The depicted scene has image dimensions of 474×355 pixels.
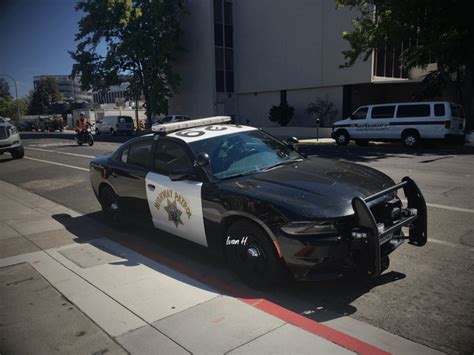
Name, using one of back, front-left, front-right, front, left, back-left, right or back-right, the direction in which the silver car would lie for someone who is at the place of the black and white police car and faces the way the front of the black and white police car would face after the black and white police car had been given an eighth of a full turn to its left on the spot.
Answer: back-left

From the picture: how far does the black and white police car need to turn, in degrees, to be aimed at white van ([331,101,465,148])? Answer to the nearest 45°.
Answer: approximately 90° to its left

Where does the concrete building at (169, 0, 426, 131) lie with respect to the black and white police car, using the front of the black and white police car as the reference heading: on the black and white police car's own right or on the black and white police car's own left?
on the black and white police car's own left

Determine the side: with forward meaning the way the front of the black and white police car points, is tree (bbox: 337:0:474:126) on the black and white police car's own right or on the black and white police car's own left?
on the black and white police car's own left

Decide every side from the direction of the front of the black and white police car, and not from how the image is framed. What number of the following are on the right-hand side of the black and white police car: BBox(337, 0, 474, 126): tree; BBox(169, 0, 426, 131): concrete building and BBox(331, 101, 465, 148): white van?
0

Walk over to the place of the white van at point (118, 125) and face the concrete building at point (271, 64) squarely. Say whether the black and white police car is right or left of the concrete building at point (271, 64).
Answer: right

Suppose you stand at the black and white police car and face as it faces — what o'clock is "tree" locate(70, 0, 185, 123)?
The tree is roughly at 7 o'clock from the black and white police car.

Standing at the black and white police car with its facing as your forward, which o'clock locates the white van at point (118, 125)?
The white van is roughly at 7 o'clock from the black and white police car.
